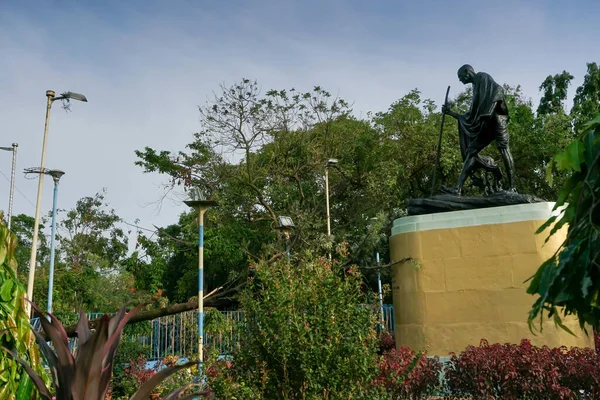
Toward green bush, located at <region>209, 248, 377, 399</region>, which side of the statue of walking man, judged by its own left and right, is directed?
left

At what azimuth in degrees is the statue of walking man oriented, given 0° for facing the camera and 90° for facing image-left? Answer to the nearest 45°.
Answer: approximately 90°

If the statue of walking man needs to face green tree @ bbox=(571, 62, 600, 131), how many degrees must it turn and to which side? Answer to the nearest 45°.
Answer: approximately 90° to its right

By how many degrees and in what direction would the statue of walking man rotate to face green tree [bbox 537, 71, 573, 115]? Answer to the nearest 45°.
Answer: approximately 90° to its right
